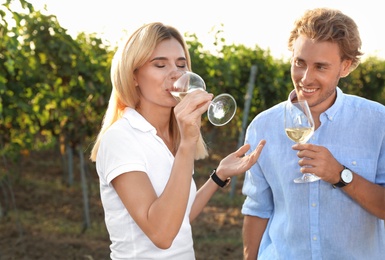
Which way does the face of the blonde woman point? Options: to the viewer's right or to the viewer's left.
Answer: to the viewer's right

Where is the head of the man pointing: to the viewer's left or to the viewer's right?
to the viewer's left

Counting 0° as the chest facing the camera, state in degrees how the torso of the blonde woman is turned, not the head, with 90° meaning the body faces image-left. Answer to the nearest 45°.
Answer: approximately 315°

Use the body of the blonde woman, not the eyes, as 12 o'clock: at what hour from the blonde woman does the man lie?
The man is roughly at 10 o'clock from the blonde woman.
